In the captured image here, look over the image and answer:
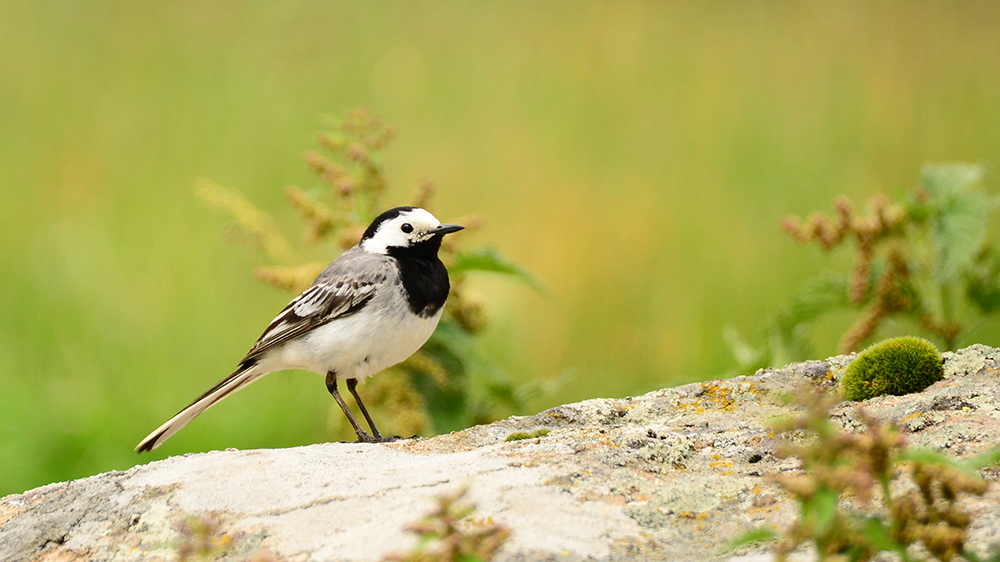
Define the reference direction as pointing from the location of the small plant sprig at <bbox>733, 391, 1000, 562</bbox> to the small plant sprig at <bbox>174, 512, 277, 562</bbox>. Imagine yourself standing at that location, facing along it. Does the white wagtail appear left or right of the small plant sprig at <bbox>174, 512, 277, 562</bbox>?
right

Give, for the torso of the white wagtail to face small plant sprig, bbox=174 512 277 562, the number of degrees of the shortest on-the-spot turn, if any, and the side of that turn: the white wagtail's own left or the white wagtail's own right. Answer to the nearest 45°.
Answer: approximately 90° to the white wagtail's own right

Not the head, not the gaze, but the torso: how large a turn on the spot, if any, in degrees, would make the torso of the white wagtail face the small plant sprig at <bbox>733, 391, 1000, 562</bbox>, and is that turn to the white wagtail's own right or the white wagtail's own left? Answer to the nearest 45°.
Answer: approximately 90° to the white wagtail's own right

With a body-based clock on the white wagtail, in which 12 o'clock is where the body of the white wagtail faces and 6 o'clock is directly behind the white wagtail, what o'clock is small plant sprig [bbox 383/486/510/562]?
The small plant sprig is roughly at 3 o'clock from the white wagtail.

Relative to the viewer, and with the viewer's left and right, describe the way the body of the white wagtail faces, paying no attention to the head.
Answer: facing to the right of the viewer

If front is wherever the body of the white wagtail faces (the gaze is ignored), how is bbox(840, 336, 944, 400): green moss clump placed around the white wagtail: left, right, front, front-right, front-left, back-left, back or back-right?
front-right

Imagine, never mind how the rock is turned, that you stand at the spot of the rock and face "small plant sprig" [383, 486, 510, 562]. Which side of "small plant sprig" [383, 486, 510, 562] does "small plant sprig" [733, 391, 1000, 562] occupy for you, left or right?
left
